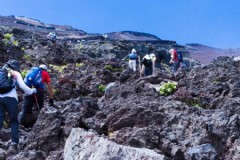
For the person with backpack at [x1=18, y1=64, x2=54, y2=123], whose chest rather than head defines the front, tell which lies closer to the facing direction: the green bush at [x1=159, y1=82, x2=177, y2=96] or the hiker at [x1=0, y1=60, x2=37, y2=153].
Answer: the green bush

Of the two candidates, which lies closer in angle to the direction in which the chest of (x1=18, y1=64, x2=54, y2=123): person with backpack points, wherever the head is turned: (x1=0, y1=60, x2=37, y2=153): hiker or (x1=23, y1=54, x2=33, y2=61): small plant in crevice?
the small plant in crevice

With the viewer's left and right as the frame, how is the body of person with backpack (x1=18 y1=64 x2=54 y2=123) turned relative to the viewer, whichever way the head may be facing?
facing away from the viewer and to the right of the viewer

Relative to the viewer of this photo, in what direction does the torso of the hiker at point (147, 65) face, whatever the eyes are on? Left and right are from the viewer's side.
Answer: facing away from the viewer

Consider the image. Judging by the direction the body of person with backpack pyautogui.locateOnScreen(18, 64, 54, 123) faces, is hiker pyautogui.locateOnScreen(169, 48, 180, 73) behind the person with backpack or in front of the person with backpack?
in front

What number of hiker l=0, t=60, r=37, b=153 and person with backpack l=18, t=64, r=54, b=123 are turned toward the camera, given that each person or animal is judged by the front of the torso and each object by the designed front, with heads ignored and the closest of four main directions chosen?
0

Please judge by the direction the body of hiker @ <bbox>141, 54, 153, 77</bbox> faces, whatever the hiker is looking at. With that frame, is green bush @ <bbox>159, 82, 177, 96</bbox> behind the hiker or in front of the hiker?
behind

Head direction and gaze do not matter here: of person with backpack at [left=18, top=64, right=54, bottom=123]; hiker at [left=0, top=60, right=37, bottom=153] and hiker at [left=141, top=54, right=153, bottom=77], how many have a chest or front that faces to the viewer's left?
0

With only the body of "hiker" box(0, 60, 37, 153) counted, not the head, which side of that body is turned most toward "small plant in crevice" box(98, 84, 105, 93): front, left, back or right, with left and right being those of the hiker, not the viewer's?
front

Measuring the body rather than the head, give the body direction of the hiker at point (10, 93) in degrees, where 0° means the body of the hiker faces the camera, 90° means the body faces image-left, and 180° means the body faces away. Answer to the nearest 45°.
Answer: approximately 225°

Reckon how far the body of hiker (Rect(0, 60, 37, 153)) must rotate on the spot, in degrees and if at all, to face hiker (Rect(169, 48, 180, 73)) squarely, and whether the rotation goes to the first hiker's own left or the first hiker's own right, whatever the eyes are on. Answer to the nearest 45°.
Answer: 0° — they already face them
